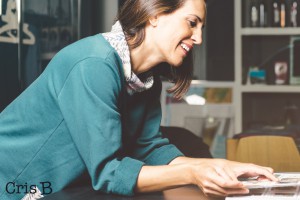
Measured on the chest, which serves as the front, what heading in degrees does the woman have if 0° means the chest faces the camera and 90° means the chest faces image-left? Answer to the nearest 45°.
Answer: approximately 270°

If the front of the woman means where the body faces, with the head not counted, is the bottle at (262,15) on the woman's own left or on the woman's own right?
on the woman's own left

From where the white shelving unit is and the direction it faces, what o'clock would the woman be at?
The woman is roughly at 12 o'clock from the white shelving unit.

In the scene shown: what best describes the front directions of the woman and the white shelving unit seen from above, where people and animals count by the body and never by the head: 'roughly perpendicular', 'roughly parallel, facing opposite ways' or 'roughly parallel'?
roughly perpendicular

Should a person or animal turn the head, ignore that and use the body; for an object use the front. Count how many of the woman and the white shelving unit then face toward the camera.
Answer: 1

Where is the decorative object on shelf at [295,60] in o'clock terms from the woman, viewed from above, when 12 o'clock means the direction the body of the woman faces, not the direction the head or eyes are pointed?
The decorative object on shelf is roughly at 10 o'clock from the woman.
